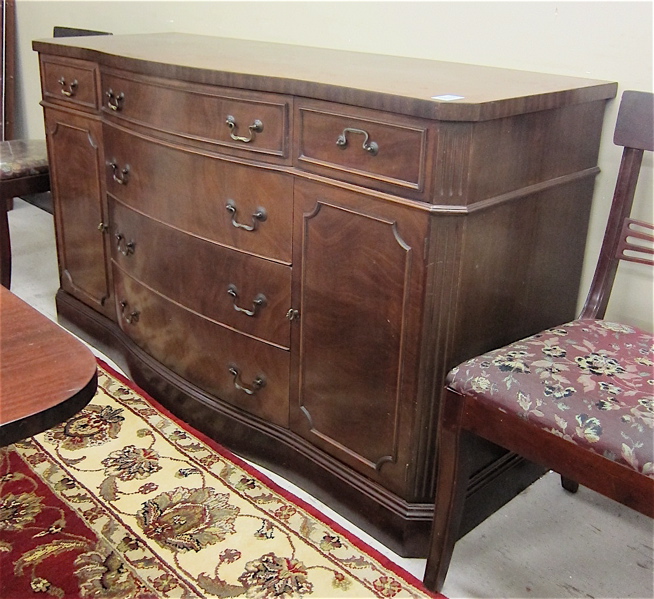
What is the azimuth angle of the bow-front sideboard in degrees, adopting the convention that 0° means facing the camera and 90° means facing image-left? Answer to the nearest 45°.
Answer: approximately 45°

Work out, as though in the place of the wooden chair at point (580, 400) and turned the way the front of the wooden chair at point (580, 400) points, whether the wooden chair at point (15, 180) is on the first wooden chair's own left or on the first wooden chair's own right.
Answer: on the first wooden chair's own right

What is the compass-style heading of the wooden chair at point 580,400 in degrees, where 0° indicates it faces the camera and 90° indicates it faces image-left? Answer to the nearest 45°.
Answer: approximately 45°

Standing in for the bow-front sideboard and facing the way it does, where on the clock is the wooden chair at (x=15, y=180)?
The wooden chair is roughly at 3 o'clock from the bow-front sideboard.
